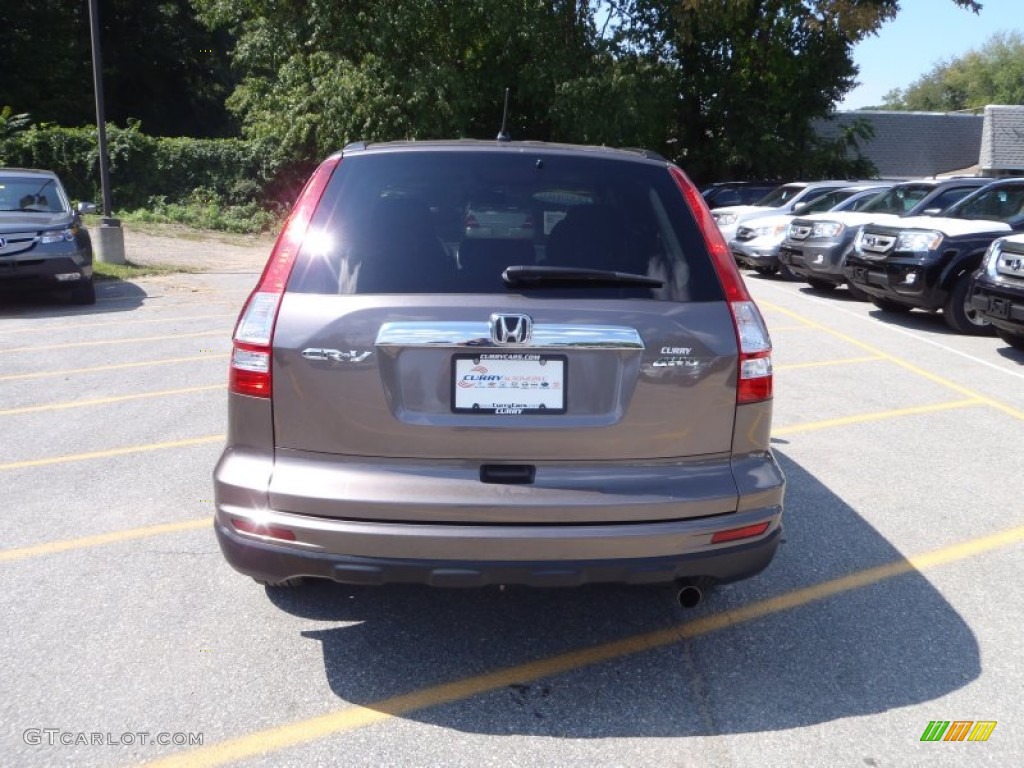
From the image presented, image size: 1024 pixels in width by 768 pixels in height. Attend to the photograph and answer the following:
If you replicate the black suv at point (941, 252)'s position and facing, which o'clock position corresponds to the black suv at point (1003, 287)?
the black suv at point (1003, 287) is roughly at 10 o'clock from the black suv at point (941, 252).

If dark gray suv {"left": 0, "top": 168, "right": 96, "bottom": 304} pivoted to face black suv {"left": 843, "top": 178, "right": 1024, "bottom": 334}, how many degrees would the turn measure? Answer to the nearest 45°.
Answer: approximately 45° to its left

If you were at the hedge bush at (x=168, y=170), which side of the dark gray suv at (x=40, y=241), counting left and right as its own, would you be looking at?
back

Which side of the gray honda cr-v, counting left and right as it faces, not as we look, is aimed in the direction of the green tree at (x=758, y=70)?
front

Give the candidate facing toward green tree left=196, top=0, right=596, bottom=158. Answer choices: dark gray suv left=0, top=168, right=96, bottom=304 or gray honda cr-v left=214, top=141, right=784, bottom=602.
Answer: the gray honda cr-v

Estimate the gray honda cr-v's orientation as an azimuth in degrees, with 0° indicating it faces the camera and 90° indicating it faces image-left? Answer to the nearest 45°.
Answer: approximately 180°

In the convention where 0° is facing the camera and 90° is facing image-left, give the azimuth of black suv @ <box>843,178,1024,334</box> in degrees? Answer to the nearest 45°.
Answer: approximately 45°

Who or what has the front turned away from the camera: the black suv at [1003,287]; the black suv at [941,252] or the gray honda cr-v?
the gray honda cr-v

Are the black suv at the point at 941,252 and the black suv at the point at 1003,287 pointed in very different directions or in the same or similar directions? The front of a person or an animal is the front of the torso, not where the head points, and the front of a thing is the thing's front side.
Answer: same or similar directions

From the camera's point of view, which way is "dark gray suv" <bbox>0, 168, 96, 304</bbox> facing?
toward the camera

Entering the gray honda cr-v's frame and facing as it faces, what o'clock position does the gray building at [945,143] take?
The gray building is roughly at 1 o'clock from the gray honda cr-v.

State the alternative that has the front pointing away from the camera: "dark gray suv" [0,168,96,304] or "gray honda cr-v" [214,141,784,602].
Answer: the gray honda cr-v

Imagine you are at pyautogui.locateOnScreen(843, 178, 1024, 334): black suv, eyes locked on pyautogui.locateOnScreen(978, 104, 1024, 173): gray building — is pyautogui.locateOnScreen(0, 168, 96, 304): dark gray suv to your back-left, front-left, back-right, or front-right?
back-left

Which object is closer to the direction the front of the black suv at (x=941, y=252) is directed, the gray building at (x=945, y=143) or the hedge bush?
the hedge bush

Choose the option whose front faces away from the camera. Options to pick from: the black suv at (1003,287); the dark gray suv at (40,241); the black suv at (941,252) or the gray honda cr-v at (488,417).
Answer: the gray honda cr-v
